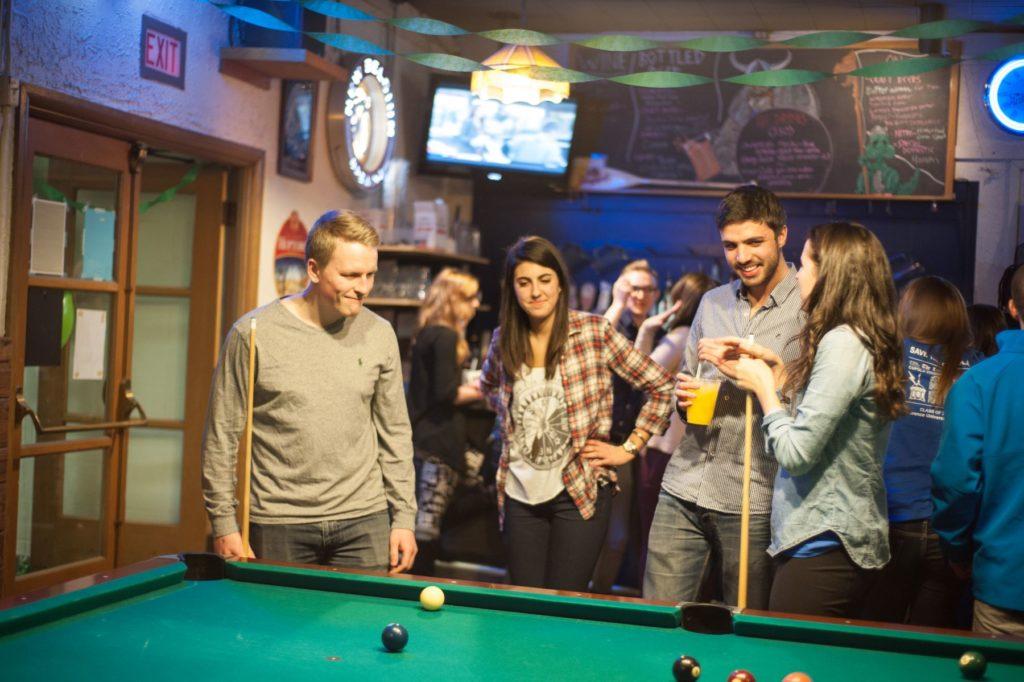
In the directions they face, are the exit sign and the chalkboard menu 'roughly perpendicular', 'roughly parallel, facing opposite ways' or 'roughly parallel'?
roughly perpendicular

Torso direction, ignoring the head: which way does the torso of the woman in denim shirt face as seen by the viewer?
to the viewer's left

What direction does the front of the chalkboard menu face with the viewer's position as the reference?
facing the viewer

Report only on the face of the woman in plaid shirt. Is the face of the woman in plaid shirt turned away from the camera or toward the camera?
toward the camera

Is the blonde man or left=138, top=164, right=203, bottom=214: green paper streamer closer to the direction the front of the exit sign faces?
the blonde man

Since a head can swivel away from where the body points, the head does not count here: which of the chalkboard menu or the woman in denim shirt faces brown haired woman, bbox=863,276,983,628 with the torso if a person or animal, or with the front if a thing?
the chalkboard menu

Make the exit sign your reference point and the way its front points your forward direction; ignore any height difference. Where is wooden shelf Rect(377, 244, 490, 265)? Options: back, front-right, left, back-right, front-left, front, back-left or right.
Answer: left

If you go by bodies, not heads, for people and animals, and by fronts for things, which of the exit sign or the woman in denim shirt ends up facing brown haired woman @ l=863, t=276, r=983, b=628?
the exit sign

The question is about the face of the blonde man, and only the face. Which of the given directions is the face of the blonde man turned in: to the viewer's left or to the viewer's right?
to the viewer's right

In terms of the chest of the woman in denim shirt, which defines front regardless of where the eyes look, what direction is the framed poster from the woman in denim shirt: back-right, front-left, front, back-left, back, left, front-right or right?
front-right

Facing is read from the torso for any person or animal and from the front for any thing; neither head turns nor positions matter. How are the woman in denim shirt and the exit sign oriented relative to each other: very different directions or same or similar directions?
very different directions

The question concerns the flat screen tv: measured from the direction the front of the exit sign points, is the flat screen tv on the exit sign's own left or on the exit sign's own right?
on the exit sign's own left

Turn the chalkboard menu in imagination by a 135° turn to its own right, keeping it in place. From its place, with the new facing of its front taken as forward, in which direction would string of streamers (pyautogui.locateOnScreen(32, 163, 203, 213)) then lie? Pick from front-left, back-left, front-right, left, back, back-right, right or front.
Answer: left

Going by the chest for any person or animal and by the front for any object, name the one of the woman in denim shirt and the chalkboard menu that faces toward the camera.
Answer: the chalkboard menu

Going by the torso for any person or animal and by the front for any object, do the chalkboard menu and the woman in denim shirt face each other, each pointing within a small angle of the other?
no

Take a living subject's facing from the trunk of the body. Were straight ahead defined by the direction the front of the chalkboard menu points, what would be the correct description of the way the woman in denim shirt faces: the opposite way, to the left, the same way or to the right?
to the right

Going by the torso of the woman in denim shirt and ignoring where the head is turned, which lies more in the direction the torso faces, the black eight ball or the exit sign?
the exit sign

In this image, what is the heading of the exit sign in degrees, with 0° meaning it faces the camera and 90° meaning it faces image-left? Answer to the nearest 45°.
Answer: approximately 315°

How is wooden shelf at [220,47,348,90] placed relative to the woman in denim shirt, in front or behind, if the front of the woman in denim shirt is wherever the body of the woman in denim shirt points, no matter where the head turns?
in front

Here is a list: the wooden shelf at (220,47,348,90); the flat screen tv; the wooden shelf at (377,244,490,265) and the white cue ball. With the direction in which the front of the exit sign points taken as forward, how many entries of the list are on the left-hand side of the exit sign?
3
